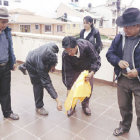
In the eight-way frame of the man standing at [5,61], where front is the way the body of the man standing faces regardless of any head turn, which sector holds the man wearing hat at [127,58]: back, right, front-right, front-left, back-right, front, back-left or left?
front-left

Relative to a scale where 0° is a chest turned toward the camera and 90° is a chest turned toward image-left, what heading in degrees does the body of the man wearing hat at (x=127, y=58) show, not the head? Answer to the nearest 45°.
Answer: approximately 45°

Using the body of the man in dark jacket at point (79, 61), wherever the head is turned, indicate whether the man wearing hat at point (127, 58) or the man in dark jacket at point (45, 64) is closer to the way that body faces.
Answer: the man in dark jacket

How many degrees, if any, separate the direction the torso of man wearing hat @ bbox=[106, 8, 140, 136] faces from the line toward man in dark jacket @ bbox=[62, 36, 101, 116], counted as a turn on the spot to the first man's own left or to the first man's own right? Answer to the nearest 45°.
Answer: approximately 90° to the first man's own right

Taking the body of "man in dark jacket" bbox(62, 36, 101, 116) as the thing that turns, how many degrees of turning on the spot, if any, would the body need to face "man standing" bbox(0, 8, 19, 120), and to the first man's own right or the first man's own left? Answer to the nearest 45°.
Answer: approximately 45° to the first man's own right

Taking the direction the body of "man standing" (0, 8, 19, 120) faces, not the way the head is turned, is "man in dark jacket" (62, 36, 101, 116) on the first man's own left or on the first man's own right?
on the first man's own left

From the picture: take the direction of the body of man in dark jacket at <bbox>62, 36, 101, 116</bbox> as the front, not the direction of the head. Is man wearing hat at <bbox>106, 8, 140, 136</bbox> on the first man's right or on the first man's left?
on the first man's left

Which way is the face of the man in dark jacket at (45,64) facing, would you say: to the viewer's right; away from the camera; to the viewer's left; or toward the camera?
to the viewer's right

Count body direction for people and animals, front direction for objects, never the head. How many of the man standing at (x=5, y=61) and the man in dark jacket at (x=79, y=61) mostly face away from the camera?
0
